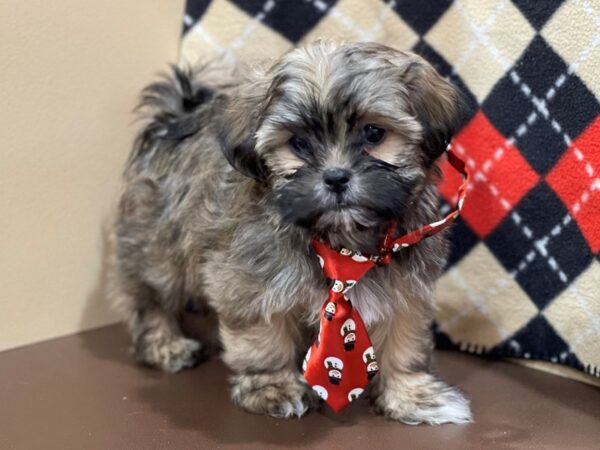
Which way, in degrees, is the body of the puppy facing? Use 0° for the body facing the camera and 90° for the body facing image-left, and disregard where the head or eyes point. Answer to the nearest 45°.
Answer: approximately 315°
